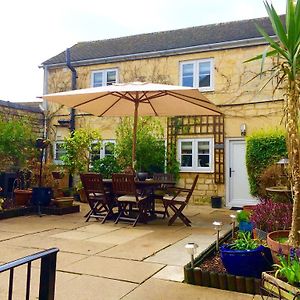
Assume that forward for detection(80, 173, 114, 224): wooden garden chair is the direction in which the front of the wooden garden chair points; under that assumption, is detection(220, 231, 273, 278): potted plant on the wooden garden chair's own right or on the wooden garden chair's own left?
on the wooden garden chair's own right

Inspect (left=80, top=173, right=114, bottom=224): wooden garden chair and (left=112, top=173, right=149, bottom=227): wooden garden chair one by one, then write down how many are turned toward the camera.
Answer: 0

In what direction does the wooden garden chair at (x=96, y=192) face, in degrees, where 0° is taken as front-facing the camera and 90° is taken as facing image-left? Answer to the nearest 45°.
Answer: approximately 225°

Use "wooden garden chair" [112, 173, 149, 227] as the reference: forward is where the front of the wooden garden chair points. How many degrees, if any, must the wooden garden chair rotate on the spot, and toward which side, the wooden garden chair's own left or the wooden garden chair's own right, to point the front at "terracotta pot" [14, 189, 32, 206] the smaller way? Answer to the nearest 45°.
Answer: approximately 90° to the wooden garden chair's own left

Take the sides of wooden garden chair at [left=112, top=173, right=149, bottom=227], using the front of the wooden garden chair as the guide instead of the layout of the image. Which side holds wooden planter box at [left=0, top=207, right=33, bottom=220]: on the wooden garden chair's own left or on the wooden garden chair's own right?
on the wooden garden chair's own left

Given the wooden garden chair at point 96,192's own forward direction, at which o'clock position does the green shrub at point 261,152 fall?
The green shrub is roughly at 1 o'clock from the wooden garden chair.

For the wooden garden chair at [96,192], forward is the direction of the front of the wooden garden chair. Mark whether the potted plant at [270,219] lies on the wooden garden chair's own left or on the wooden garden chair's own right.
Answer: on the wooden garden chair's own right

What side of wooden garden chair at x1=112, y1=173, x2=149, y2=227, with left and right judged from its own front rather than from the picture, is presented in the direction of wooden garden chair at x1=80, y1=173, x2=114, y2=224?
left

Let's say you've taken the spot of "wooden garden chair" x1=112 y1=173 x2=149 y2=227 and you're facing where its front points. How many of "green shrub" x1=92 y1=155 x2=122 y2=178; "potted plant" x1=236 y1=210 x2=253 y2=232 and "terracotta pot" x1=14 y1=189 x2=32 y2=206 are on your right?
1

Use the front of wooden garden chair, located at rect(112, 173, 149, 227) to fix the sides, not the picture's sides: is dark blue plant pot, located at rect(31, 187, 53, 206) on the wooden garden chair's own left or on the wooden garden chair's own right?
on the wooden garden chair's own left

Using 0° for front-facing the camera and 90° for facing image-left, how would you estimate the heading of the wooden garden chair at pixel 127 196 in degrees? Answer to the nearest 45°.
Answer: approximately 225°
